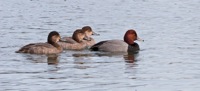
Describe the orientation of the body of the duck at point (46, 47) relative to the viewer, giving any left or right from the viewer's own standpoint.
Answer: facing to the right of the viewer

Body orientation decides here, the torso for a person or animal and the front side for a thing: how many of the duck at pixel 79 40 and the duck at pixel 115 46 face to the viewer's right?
2

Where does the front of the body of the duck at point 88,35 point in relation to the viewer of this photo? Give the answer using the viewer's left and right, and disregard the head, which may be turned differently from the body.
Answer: facing to the right of the viewer

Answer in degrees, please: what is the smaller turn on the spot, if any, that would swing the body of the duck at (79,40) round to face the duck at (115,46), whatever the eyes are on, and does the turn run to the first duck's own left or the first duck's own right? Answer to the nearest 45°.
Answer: approximately 45° to the first duck's own right

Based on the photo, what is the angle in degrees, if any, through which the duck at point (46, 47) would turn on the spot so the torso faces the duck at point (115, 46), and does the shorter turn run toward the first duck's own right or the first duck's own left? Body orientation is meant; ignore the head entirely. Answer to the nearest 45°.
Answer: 0° — it already faces it

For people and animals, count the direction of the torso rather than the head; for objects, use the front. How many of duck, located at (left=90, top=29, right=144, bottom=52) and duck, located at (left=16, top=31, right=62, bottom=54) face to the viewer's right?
2

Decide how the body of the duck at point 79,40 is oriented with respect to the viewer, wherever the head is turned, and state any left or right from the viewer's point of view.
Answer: facing to the right of the viewer

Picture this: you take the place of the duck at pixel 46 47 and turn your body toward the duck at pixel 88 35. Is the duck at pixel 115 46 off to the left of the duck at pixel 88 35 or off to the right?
right

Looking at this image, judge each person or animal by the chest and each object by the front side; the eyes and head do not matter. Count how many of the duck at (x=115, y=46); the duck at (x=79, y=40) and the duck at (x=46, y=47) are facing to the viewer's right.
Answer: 3

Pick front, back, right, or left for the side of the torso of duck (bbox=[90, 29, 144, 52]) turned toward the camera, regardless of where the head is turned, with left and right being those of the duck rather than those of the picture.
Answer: right

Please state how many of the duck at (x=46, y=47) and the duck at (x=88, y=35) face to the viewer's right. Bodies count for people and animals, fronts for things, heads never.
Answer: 2
